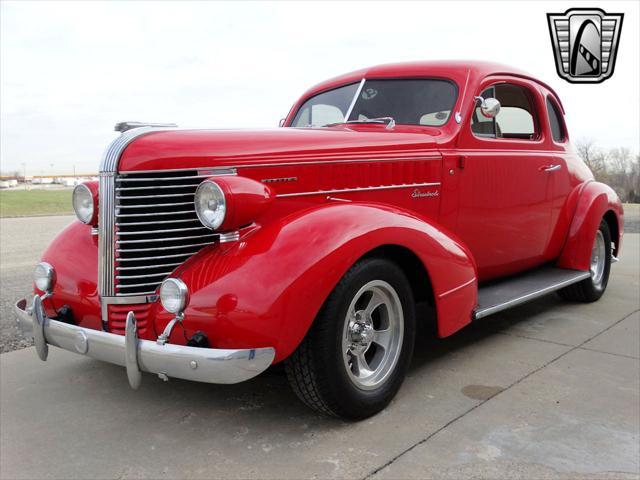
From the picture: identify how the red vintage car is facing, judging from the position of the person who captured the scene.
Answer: facing the viewer and to the left of the viewer
